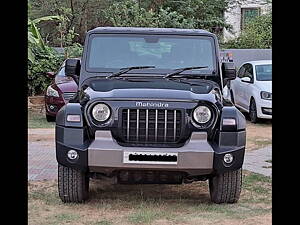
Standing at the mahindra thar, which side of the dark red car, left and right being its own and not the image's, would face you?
front

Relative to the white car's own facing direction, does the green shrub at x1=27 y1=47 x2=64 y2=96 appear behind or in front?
behind

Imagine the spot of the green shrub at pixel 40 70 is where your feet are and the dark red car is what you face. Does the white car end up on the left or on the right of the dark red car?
left

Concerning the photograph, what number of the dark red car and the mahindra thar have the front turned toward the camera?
2

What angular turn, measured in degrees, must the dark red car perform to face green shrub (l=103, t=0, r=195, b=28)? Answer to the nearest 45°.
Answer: approximately 180°

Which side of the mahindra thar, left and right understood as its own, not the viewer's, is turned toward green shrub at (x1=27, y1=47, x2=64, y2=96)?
back

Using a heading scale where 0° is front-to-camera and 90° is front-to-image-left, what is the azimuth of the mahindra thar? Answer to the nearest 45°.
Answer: approximately 0°

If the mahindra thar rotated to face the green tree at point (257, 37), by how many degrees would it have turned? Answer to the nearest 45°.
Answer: approximately 180°

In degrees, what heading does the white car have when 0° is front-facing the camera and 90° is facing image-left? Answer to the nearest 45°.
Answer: approximately 315°

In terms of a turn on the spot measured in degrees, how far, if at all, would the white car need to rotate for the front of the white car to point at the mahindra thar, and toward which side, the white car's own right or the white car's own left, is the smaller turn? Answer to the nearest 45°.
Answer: approximately 45° to the white car's own right

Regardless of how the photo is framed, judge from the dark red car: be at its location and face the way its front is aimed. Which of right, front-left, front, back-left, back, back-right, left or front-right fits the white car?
left

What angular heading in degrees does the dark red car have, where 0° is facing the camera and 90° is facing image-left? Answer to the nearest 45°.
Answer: approximately 0°
